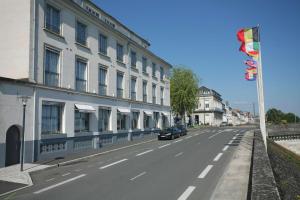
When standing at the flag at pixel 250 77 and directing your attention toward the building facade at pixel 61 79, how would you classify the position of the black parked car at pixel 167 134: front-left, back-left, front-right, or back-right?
front-right

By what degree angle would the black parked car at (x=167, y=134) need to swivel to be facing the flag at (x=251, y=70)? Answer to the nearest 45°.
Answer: approximately 90° to its left

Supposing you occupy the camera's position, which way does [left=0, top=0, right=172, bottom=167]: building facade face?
facing the viewer and to the right of the viewer

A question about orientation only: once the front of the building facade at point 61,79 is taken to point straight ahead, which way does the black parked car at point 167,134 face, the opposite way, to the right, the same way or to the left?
to the right

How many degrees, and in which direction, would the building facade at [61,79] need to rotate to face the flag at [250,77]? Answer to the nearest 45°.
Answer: approximately 45° to its left

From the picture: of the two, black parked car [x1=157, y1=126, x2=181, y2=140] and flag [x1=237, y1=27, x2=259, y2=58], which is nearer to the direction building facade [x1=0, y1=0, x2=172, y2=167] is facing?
the flag

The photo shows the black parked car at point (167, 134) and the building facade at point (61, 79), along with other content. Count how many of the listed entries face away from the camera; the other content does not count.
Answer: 0

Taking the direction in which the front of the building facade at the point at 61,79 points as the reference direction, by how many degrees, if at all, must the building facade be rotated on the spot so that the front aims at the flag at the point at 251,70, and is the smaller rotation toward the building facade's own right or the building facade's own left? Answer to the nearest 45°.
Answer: approximately 45° to the building facade's own left

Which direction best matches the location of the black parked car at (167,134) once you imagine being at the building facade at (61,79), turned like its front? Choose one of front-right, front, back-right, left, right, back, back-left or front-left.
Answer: left

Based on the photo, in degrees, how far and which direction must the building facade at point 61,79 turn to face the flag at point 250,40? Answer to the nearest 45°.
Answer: approximately 45° to its left

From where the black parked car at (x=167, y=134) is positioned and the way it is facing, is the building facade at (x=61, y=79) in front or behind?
in front
